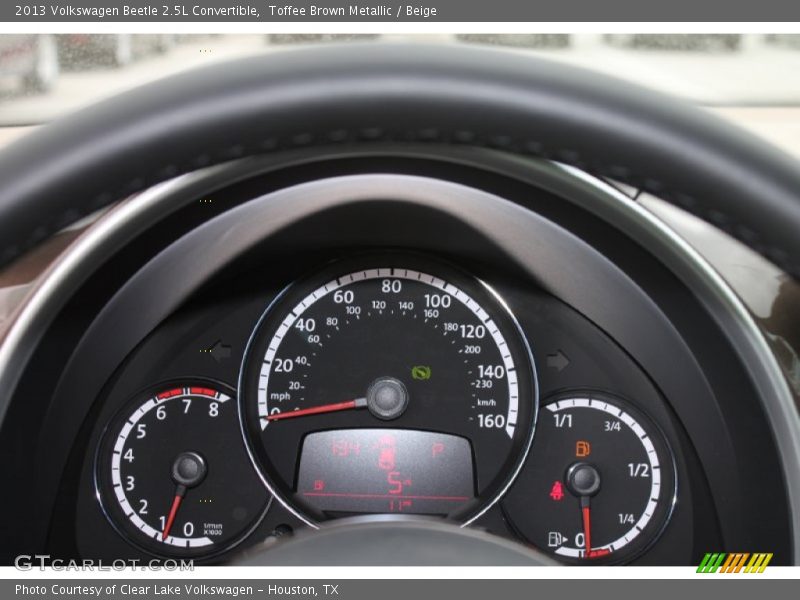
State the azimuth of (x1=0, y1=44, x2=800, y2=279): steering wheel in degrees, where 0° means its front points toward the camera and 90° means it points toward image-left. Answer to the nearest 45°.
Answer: approximately 0°
